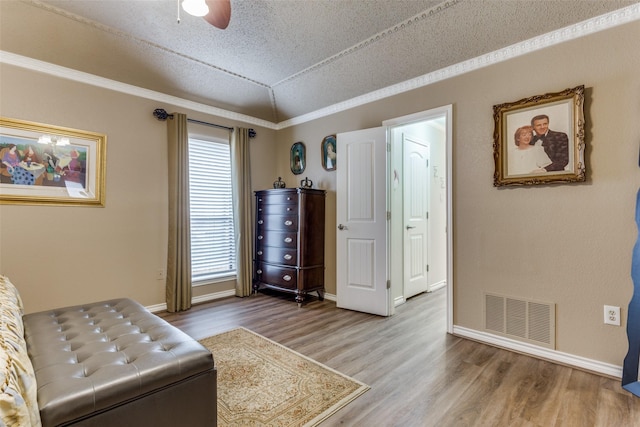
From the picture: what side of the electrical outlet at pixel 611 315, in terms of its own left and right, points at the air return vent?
right

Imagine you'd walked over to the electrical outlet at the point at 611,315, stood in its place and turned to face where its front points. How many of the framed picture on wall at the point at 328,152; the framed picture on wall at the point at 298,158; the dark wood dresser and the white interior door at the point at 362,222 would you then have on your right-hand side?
4

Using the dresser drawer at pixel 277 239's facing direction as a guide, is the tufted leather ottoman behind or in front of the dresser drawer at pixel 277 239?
in front

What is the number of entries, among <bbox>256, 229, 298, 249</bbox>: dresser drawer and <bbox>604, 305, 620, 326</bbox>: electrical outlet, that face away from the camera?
0

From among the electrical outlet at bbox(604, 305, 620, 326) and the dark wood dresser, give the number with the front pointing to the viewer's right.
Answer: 0

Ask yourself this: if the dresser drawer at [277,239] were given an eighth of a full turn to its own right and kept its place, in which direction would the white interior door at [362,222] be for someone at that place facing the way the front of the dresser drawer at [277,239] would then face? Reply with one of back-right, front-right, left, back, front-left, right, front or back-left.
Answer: back-left

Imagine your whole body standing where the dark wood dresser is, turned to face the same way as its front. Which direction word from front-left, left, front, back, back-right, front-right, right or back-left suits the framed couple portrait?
left

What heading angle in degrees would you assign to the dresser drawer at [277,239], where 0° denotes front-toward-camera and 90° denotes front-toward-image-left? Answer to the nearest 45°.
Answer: approximately 45°

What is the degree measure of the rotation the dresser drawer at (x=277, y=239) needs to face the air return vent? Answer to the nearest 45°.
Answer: approximately 90° to its left

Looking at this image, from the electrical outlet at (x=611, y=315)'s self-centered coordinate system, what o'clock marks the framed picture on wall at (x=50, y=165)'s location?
The framed picture on wall is roughly at 2 o'clock from the electrical outlet.

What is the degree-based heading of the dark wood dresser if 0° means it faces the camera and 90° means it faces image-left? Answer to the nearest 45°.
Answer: approximately 45°

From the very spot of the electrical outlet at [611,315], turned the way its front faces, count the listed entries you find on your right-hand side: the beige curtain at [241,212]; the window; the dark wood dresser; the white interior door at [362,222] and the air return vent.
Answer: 5

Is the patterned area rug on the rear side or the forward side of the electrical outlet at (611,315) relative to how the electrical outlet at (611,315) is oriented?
on the forward side

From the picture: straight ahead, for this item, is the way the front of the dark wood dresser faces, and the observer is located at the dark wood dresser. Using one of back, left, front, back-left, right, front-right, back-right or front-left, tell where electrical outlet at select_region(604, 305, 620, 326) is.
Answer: left

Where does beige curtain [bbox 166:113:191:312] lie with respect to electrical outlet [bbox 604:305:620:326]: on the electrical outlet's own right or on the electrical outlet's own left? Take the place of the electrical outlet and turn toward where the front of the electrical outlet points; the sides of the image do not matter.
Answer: on the electrical outlet's own right

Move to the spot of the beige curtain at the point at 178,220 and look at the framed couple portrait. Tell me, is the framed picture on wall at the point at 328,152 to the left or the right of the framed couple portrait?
left

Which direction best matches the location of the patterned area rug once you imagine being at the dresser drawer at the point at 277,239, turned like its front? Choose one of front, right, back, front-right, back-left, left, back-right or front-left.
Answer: front-left
